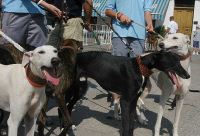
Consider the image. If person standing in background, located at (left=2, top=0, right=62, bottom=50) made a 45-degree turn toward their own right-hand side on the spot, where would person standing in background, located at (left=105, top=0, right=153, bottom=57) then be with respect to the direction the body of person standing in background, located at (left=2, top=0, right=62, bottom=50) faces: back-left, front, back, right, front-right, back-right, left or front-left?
left

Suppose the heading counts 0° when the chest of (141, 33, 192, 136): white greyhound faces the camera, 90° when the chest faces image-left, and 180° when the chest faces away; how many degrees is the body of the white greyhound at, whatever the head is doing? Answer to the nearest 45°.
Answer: approximately 315°

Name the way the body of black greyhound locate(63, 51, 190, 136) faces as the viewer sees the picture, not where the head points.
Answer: to the viewer's right

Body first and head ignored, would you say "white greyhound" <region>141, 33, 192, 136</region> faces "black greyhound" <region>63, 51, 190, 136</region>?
no

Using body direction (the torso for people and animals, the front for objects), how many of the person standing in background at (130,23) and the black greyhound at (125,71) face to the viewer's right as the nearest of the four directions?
1

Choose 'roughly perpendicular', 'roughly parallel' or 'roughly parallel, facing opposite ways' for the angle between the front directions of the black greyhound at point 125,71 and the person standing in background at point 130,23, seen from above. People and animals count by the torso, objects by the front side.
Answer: roughly perpendicular

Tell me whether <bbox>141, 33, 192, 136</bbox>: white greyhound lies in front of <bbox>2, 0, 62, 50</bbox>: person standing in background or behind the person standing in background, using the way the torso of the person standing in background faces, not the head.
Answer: in front

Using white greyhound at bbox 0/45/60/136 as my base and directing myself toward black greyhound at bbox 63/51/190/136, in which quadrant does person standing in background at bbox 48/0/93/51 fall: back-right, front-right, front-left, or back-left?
front-left

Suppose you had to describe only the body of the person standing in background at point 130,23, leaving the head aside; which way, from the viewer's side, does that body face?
toward the camera

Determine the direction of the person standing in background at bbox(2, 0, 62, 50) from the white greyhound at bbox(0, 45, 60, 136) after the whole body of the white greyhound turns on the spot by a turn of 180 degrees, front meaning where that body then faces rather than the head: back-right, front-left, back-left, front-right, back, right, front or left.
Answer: front-right
